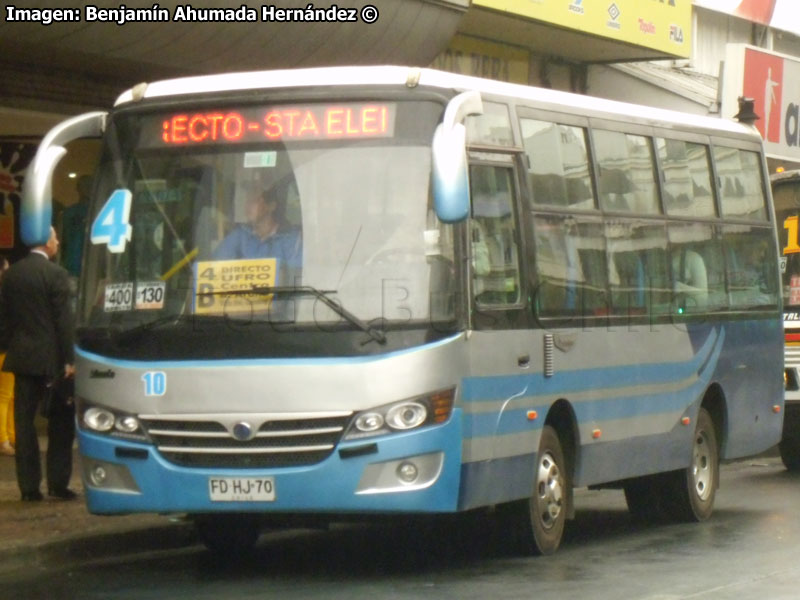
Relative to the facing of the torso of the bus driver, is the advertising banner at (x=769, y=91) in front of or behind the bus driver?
behind

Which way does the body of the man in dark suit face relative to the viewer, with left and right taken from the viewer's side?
facing away from the viewer and to the right of the viewer

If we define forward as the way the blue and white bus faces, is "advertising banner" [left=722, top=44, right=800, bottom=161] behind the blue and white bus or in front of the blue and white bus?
behind

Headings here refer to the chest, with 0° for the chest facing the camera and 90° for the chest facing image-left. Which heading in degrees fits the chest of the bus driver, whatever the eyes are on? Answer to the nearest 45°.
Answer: approximately 45°

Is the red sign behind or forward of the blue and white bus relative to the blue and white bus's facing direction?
behind

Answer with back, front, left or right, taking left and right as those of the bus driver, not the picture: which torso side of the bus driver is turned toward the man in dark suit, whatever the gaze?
right

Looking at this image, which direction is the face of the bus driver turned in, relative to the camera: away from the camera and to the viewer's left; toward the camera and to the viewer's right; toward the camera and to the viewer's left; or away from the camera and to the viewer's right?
toward the camera and to the viewer's left

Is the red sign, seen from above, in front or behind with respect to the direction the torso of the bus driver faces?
behind

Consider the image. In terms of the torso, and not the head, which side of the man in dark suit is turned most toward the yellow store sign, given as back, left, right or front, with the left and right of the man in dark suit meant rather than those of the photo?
front
